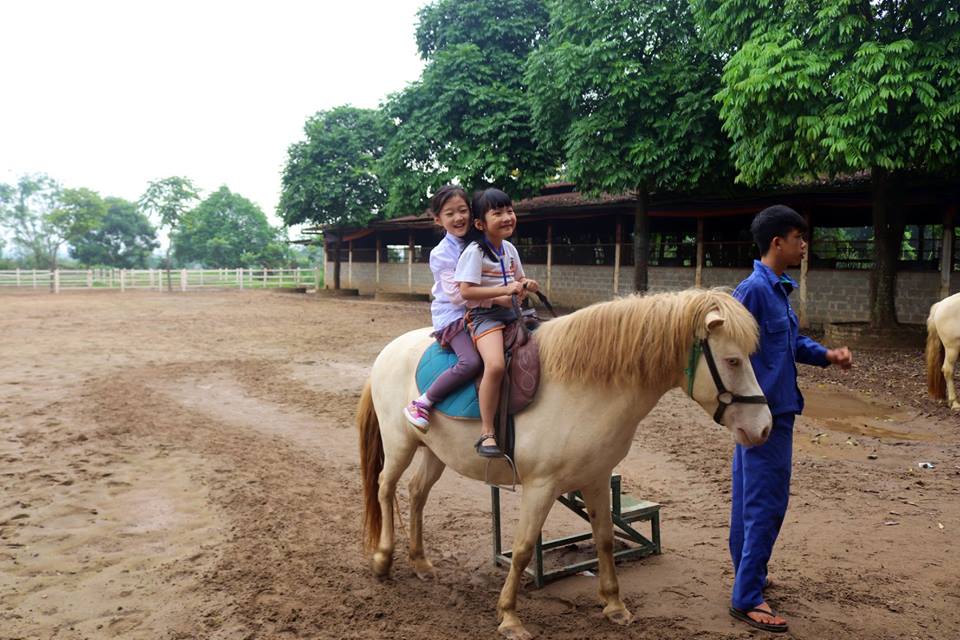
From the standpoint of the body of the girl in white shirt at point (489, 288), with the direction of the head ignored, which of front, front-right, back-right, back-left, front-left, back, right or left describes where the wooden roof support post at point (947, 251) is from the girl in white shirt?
left

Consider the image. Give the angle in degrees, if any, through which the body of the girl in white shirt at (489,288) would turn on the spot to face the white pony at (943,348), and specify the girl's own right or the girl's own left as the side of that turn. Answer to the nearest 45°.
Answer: approximately 90° to the girl's own left

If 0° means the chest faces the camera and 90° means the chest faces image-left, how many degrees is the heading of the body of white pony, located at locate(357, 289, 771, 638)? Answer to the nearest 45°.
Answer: approximately 315°

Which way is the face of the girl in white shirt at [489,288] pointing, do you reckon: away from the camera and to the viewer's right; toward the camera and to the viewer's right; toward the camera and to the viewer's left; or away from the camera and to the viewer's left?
toward the camera and to the viewer's right

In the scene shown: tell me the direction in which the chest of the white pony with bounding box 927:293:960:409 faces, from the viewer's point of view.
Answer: to the viewer's right

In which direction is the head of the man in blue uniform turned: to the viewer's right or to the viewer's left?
to the viewer's right

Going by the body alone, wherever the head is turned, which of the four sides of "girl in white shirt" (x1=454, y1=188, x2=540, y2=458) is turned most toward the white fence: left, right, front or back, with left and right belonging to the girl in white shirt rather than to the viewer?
back

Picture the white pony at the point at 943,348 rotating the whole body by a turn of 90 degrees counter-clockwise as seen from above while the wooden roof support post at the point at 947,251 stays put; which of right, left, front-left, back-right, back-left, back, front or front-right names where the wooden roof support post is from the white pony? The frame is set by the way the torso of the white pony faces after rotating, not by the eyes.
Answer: front
